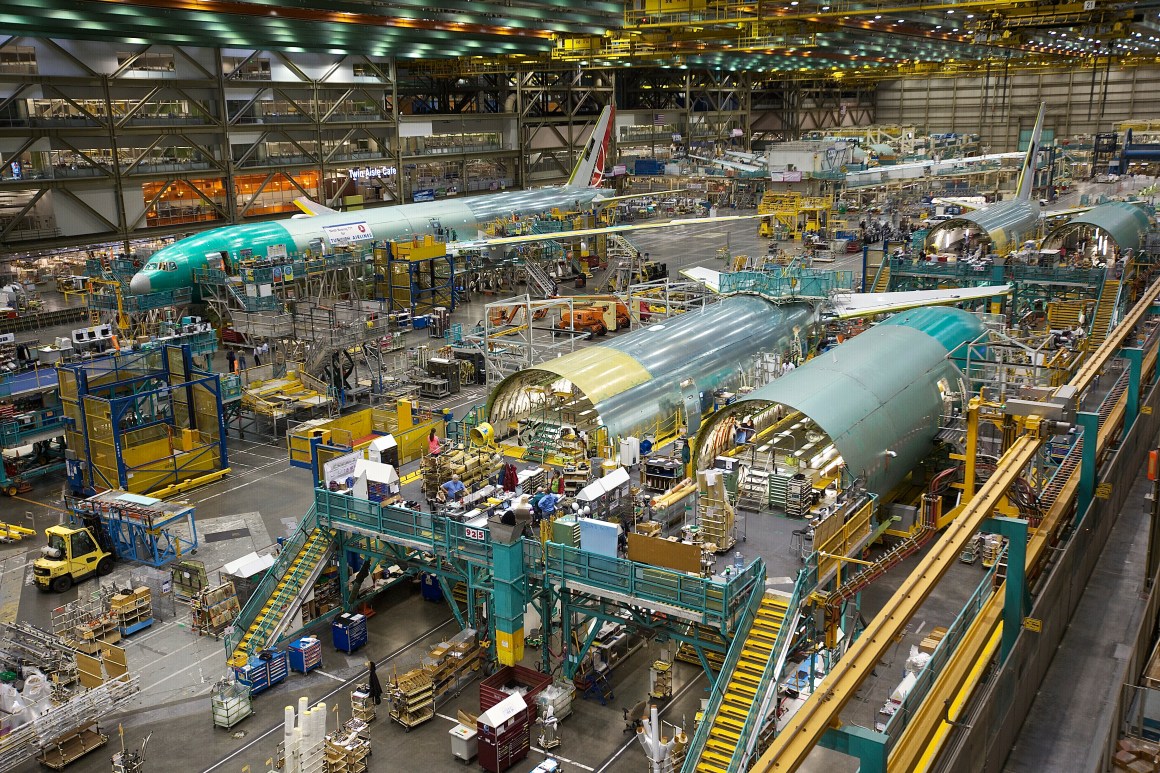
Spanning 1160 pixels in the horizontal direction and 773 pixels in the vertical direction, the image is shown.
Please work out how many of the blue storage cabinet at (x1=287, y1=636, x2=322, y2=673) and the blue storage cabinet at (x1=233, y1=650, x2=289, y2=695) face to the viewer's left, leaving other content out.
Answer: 0

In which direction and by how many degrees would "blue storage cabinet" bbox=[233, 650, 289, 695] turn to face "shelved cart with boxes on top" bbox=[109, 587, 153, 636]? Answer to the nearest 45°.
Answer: approximately 180°

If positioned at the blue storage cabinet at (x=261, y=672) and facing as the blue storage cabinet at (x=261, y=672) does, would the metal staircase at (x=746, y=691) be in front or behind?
in front

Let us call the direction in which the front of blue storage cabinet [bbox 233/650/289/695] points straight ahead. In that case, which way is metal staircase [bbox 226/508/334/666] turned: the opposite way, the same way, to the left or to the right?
to the right

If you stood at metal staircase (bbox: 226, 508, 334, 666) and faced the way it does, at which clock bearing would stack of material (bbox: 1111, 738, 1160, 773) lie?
The stack of material is roughly at 9 o'clock from the metal staircase.

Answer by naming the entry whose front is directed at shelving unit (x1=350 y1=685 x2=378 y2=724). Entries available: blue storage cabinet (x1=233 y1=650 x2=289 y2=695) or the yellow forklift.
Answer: the blue storage cabinet

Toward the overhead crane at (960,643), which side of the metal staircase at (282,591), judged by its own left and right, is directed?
left

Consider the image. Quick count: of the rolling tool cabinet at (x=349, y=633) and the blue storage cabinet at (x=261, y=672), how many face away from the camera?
0

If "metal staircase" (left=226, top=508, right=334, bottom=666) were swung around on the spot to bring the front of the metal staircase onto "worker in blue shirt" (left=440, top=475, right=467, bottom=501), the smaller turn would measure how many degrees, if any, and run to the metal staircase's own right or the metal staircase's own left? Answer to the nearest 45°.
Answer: approximately 135° to the metal staircase's own left

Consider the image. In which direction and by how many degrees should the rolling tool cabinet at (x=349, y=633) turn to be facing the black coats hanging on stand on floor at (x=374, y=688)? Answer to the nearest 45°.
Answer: approximately 45° to its right

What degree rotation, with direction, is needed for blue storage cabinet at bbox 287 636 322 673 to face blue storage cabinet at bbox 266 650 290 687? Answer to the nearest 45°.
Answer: approximately 90° to its right
